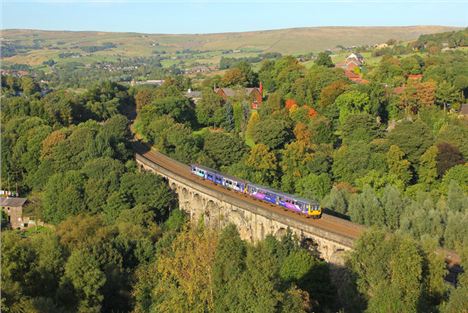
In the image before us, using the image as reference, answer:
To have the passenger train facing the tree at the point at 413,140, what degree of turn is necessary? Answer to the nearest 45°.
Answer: approximately 90° to its left

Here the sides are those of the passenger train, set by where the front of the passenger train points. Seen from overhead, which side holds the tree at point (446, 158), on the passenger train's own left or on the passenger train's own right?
on the passenger train's own left

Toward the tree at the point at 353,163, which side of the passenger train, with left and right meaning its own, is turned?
left

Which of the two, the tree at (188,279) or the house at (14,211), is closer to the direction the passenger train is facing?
the tree

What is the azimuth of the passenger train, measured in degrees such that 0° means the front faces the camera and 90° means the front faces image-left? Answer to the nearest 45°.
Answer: approximately 315°

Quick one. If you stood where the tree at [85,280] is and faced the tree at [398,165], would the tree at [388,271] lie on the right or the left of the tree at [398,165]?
right

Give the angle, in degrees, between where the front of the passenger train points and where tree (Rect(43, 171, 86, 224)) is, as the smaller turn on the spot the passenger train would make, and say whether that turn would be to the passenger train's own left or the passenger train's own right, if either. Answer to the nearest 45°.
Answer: approximately 135° to the passenger train's own right

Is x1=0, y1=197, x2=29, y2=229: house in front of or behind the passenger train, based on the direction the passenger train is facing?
behind

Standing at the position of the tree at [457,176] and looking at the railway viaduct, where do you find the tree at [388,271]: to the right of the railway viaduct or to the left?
left

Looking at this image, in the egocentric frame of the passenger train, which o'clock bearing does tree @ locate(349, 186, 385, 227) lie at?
The tree is roughly at 11 o'clock from the passenger train.
